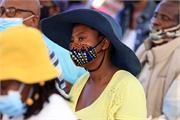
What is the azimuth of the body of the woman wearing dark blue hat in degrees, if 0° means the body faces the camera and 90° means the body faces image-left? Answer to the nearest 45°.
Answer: approximately 45°

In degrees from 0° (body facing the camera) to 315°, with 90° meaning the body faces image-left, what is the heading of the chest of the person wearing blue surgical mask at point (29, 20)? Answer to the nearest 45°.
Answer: approximately 45°

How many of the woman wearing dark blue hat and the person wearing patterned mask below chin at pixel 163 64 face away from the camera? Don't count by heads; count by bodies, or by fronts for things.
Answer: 0

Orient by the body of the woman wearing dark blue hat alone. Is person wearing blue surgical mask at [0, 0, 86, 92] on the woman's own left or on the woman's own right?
on the woman's own right

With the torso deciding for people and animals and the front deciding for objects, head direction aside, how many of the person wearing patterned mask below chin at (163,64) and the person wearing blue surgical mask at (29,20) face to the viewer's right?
0

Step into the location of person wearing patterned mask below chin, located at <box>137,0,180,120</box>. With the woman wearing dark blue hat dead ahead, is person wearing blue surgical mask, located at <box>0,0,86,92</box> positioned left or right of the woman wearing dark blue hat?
right

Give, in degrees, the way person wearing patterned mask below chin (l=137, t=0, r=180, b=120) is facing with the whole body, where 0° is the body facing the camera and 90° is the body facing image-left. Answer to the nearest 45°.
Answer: approximately 45°

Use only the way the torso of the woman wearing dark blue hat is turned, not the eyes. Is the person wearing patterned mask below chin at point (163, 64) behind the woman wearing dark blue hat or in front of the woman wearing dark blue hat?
behind
